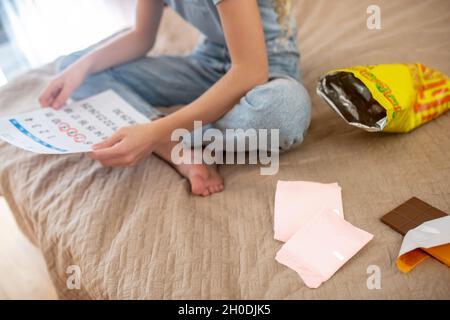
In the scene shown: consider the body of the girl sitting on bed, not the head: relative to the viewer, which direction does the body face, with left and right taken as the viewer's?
facing the viewer and to the left of the viewer
